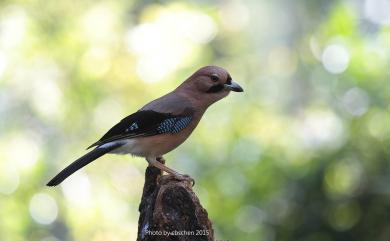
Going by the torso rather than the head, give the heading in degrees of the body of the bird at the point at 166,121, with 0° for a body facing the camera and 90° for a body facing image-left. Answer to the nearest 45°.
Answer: approximately 270°
